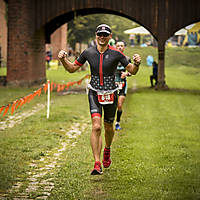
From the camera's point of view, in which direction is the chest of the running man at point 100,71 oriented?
toward the camera

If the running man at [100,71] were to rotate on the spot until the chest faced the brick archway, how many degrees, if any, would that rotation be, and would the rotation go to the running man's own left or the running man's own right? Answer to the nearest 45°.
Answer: approximately 180°

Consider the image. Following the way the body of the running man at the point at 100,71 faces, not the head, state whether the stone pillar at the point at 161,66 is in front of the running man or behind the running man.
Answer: behind
